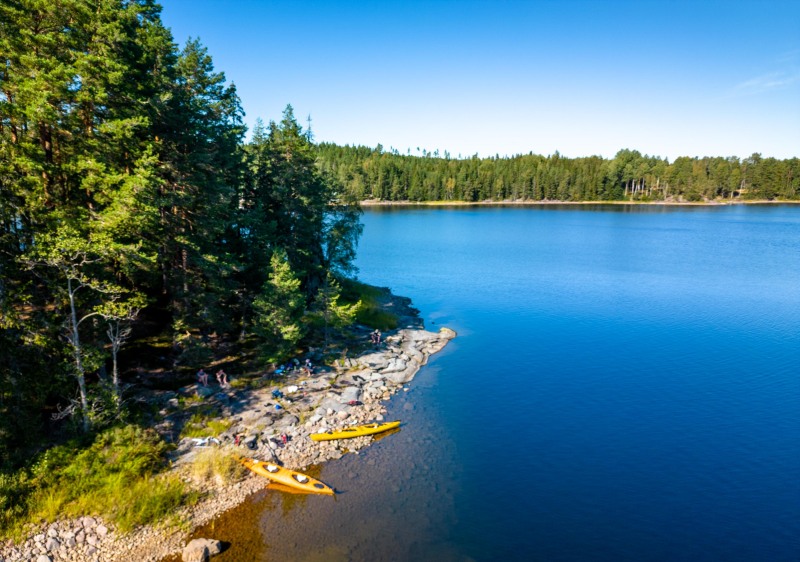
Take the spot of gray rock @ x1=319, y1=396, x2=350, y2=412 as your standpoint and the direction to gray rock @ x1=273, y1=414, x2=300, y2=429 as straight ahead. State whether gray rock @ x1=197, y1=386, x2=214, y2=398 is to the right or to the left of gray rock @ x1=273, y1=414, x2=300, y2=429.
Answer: right

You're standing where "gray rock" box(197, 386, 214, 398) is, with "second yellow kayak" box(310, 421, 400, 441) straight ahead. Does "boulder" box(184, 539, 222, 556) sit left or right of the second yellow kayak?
right
